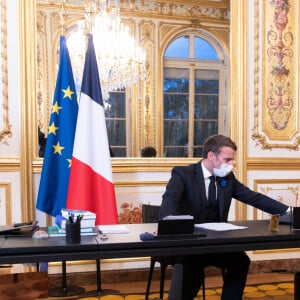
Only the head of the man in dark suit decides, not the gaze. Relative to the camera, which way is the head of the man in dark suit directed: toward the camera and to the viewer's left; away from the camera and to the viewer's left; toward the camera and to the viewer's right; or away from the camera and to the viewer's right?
toward the camera and to the viewer's right

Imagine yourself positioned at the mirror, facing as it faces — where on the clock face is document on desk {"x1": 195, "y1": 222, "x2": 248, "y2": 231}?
The document on desk is roughly at 12 o'clock from the mirror.

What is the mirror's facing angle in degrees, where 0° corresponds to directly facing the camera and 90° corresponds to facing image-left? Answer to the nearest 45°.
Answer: approximately 0°

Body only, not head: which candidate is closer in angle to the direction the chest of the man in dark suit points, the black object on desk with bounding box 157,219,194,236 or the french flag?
the black object on desk

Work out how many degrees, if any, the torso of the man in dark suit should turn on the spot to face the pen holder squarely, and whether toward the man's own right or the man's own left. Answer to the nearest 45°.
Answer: approximately 90° to the man's own right

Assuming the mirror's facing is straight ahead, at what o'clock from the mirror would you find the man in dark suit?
The man in dark suit is roughly at 12 o'clock from the mirror.
